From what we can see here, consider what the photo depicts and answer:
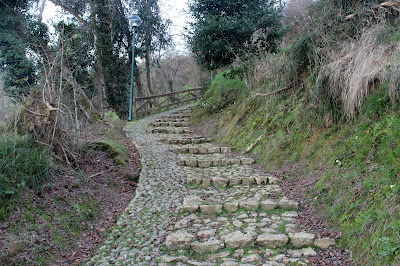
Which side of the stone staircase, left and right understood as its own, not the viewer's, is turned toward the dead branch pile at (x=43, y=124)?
right

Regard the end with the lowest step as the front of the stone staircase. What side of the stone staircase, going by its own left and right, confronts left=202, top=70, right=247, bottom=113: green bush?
back

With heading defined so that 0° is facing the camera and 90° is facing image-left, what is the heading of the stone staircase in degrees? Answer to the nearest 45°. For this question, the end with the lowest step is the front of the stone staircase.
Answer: approximately 0°

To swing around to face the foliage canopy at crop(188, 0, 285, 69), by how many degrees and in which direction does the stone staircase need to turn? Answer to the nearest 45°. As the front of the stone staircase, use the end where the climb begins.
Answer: approximately 180°
